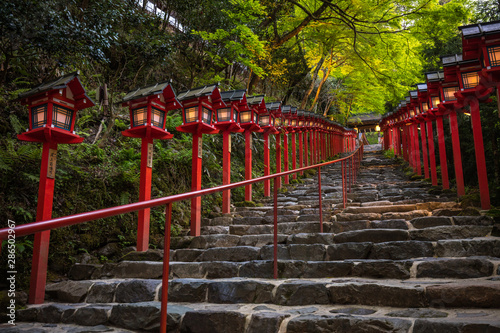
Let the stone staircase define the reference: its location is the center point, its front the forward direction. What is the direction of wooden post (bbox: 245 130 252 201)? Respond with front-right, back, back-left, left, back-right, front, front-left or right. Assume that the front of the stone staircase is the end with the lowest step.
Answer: back

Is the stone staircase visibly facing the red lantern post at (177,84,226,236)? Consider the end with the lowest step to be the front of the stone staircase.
no

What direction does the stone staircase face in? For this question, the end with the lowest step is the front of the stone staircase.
toward the camera

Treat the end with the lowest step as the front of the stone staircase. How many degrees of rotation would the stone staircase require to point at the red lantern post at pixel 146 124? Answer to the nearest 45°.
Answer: approximately 135° to its right

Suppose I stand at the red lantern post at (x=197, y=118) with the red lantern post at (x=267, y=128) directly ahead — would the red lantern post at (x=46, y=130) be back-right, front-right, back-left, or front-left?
back-left

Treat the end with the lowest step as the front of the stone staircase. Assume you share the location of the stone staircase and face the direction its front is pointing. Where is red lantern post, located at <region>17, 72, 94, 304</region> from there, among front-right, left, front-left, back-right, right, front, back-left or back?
right

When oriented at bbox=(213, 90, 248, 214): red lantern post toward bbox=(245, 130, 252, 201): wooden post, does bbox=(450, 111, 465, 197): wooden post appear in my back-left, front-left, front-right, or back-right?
front-right

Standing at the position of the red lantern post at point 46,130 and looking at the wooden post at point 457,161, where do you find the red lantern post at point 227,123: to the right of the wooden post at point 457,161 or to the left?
left
